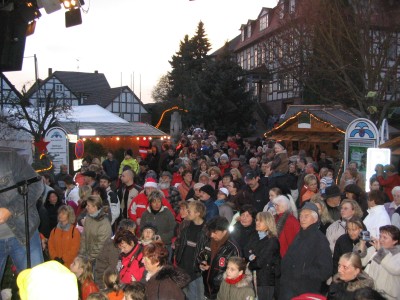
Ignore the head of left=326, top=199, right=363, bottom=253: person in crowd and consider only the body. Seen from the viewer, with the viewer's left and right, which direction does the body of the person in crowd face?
facing the viewer and to the left of the viewer

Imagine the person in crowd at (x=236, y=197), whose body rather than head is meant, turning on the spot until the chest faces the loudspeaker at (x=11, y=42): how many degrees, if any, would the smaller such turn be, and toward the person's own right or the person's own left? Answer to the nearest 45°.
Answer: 0° — they already face it

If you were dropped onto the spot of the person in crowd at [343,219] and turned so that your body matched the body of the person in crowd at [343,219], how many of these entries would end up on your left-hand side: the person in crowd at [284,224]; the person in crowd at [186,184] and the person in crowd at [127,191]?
0

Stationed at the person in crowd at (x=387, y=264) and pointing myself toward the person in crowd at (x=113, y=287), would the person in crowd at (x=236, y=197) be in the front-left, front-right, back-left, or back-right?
front-right

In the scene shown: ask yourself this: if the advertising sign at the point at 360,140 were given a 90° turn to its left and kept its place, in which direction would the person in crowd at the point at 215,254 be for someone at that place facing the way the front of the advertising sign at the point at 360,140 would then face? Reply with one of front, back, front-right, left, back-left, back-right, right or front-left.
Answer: right

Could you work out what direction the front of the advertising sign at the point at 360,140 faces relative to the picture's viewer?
facing the viewer

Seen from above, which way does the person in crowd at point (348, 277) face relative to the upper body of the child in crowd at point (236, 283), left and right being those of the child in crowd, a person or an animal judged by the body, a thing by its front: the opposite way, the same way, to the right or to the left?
the same way

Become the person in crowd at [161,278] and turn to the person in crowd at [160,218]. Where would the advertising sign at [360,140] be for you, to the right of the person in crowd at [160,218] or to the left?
right

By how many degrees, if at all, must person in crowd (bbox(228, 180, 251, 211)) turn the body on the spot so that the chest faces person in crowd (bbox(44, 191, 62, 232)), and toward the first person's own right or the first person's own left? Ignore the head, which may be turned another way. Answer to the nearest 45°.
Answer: approximately 45° to the first person's own right

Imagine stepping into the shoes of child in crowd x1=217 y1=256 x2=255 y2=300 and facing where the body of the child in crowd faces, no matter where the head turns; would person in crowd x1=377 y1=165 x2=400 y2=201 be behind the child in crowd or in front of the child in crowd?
behind

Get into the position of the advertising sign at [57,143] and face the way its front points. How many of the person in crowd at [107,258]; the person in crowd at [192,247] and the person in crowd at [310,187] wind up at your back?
0

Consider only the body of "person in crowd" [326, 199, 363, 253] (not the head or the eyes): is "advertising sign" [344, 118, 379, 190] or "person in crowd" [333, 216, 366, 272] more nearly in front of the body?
the person in crowd

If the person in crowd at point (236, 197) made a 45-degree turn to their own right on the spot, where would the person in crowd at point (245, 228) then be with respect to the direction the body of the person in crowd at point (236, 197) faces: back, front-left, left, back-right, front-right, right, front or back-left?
left

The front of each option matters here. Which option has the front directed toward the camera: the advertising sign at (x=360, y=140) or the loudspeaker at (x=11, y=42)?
the advertising sign

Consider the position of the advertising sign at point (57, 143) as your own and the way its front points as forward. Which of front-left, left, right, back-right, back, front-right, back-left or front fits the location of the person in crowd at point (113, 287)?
front

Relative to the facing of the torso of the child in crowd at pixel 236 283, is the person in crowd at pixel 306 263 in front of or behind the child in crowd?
behind

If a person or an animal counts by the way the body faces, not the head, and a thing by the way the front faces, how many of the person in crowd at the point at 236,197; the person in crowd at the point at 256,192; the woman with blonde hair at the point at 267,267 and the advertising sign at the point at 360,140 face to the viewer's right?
0

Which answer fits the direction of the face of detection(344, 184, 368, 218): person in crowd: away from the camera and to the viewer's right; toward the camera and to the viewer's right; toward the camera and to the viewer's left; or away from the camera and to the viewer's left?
toward the camera and to the viewer's left

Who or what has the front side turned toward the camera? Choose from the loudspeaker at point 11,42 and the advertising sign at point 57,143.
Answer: the advertising sign
